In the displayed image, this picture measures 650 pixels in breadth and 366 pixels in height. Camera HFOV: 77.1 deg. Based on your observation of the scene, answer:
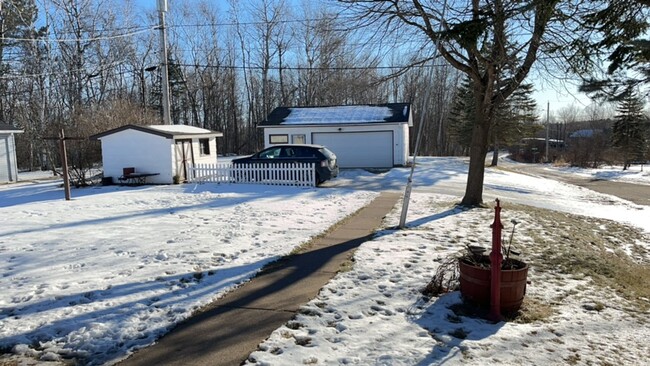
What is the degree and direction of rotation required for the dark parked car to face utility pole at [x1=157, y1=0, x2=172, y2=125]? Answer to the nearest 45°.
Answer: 0° — it already faces it

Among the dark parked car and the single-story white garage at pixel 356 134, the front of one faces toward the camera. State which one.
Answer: the single-story white garage

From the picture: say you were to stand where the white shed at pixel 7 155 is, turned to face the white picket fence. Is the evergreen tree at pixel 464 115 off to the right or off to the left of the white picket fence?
left

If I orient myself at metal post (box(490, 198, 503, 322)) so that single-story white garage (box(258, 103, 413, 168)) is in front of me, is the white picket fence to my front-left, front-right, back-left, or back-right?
front-left

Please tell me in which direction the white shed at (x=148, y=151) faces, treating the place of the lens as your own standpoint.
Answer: facing the viewer and to the right of the viewer

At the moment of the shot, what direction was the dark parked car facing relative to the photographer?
facing away from the viewer and to the left of the viewer

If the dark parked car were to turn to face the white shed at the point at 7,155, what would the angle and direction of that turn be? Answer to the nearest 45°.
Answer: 0° — it already faces it

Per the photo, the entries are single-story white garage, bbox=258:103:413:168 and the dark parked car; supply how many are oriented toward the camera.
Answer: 1

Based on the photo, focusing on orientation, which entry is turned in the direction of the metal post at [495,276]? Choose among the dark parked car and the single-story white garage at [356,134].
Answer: the single-story white garage

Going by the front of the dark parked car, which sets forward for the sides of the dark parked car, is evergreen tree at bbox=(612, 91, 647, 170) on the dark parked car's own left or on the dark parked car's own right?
on the dark parked car's own right

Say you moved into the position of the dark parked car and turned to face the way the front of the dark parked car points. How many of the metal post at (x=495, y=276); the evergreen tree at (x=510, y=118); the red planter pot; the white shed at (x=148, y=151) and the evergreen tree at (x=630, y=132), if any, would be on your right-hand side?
2

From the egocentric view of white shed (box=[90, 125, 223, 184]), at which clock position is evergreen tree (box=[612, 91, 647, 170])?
The evergreen tree is roughly at 10 o'clock from the white shed.

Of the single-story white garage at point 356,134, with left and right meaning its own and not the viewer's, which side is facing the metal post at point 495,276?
front

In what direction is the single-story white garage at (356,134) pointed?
toward the camera

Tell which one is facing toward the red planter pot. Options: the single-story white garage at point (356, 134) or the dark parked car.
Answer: the single-story white garage
